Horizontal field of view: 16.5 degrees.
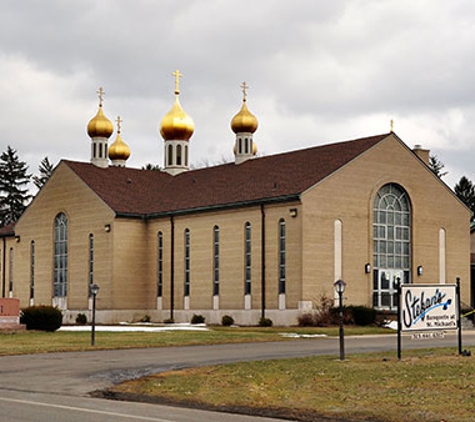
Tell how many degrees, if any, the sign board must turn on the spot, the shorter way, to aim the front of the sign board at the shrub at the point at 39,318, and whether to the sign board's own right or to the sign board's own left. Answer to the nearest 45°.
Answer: approximately 135° to the sign board's own right

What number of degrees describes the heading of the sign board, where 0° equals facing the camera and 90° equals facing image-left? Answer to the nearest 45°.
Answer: approximately 0°
